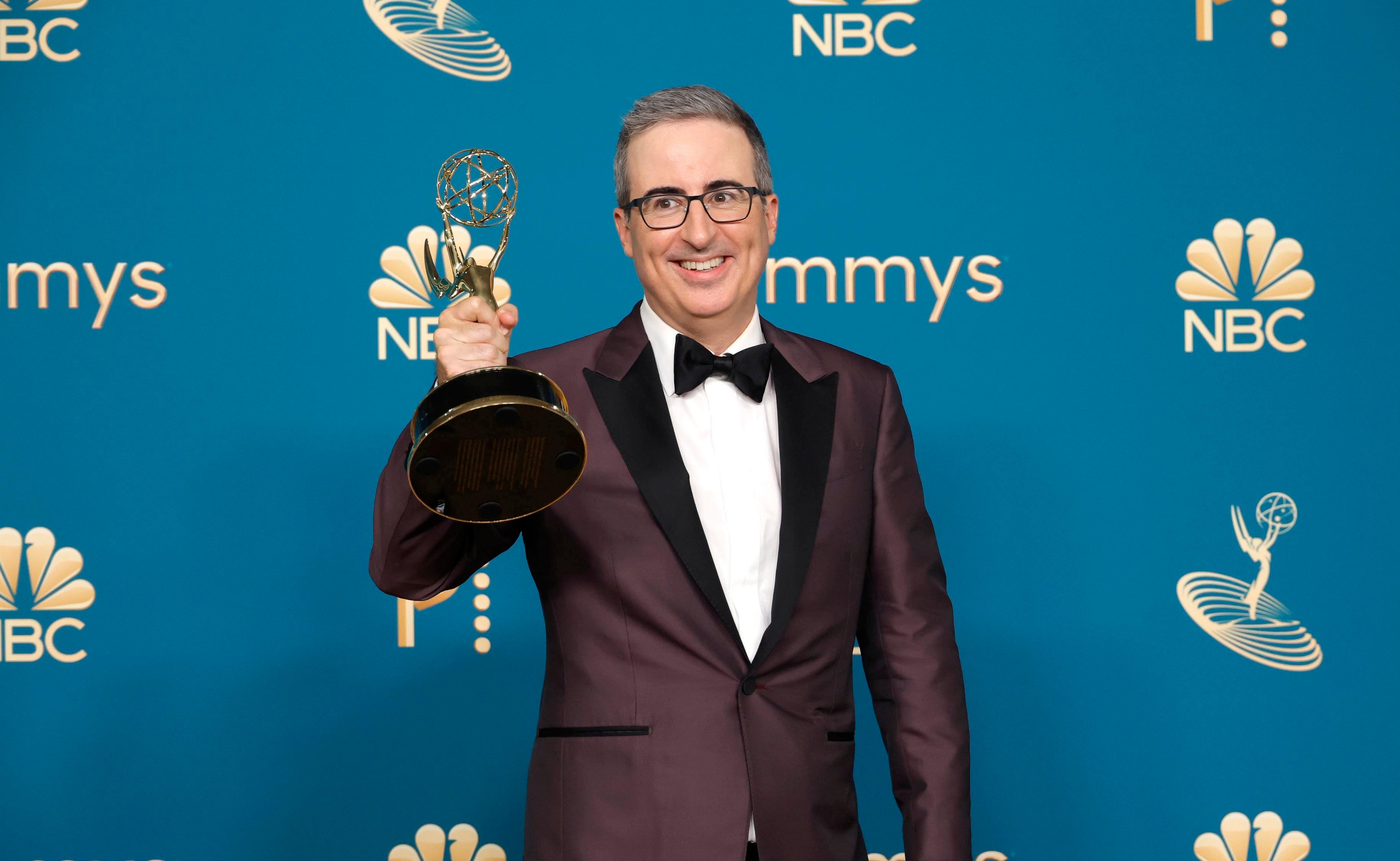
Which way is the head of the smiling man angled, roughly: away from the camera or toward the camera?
toward the camera

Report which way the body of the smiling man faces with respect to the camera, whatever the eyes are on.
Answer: toward the camera
